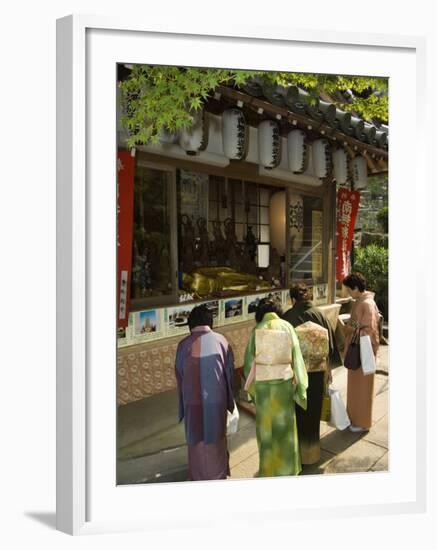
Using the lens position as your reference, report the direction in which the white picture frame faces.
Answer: facing the viewer and to the right of the viewer
